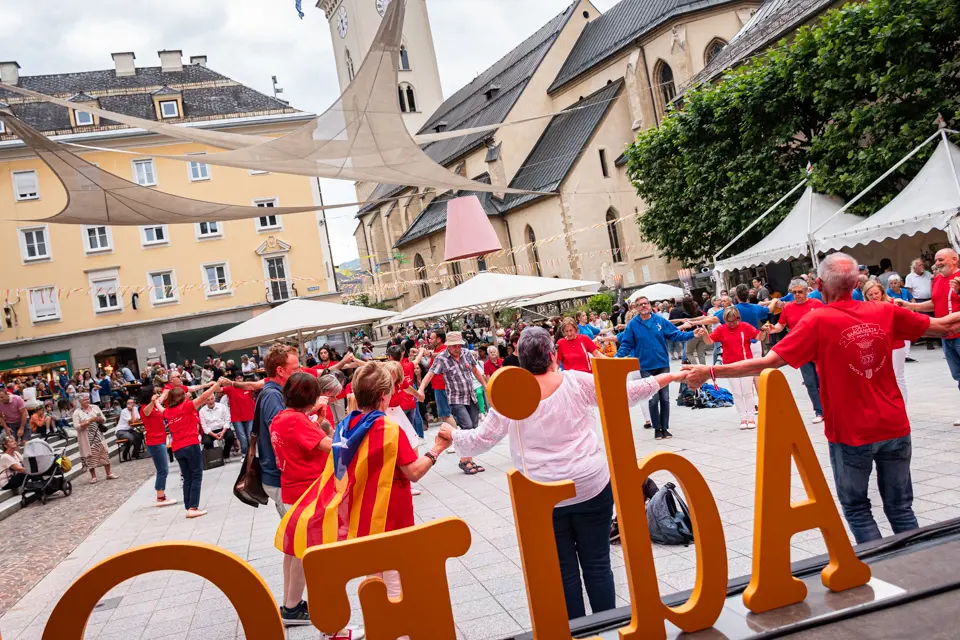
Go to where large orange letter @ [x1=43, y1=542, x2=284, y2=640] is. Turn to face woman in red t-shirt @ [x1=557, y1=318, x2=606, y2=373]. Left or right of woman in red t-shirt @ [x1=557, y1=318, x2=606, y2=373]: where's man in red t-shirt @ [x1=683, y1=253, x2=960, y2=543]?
right

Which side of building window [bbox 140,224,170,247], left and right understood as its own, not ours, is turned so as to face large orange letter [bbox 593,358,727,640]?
front

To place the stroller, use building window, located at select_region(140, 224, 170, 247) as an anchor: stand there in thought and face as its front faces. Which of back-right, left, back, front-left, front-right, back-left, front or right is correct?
front

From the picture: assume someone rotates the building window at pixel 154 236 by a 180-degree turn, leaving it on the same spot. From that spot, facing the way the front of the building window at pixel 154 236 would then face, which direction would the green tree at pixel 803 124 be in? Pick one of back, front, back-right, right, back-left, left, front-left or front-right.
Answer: back-right

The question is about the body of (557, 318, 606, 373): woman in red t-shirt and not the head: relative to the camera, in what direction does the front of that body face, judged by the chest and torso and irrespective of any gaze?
toward the camera

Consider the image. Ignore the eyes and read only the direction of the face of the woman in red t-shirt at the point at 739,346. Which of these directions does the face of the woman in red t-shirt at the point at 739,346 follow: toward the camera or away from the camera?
toward the camera

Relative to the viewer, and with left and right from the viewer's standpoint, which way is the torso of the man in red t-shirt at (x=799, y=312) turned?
facing the viewer and to the left of the viewer

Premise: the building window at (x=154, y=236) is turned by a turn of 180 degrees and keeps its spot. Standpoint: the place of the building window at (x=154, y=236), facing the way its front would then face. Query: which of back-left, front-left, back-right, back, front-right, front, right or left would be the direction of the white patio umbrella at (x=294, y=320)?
back

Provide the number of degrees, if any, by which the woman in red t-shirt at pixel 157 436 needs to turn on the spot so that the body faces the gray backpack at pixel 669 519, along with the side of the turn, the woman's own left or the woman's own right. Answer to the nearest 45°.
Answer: approximately 45° to the woman's own right

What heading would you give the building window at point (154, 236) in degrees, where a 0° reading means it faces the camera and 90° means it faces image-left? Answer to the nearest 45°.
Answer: approximately 0°

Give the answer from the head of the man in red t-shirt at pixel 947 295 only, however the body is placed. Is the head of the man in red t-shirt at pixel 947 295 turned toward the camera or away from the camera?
toward the camera

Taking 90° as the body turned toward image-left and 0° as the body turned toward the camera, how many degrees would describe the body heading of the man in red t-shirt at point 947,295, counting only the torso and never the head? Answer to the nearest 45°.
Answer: approximately 45°

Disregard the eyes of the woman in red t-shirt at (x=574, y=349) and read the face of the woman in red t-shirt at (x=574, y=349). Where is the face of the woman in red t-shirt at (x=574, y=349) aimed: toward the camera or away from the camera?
toward the camera

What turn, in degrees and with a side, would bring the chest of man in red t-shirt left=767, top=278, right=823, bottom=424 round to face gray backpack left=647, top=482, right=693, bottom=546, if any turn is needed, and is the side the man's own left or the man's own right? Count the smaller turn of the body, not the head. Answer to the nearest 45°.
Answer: approximately 45° to the man's own left

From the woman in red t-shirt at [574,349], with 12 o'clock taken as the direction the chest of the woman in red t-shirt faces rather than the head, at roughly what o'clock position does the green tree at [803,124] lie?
The green tree is roughly at 7 o'clock from the woman in red t-shirt.

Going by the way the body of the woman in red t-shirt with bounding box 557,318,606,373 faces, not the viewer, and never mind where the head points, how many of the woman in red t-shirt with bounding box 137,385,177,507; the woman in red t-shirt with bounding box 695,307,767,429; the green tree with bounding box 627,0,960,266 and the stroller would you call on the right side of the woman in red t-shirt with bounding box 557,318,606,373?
2

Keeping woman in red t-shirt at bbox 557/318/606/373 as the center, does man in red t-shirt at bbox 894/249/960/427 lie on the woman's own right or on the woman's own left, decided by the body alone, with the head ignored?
on the woman's own left

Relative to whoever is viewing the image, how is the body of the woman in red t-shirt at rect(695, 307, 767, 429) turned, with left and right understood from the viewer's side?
facing the viewer
